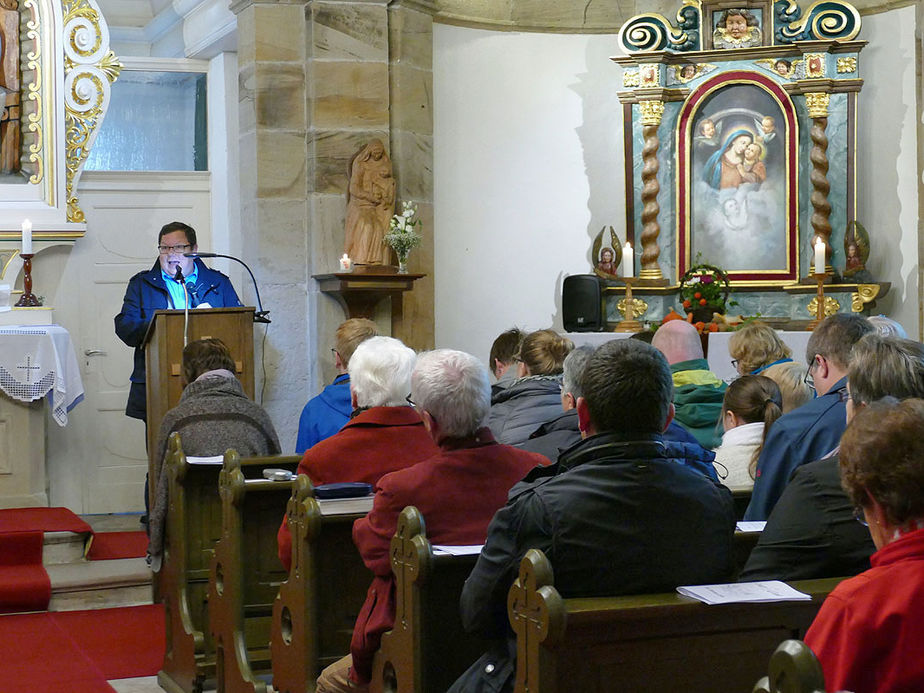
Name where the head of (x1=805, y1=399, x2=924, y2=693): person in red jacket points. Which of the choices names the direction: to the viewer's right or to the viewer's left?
to the viewer's left

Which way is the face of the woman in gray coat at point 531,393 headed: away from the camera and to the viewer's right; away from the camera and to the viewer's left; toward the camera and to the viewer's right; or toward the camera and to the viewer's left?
away from the camera and to the viewer's left

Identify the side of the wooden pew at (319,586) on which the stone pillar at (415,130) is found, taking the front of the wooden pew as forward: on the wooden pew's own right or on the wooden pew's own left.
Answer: on the wooden pew's own right

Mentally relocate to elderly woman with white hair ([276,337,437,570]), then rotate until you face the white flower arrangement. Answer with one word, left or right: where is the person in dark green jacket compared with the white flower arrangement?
right

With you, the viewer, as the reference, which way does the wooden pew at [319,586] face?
facing away from the viewer and to the left of the viewer

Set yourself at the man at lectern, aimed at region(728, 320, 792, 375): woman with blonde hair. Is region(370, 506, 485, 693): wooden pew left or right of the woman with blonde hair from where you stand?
right

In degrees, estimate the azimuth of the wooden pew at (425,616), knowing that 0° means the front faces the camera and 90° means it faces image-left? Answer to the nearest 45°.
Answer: approximately 135°

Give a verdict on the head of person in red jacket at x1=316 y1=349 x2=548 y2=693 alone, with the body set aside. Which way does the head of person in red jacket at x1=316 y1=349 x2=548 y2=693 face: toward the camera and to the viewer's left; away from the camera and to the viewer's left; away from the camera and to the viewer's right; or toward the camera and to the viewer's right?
away from the camera and to the viewer's left

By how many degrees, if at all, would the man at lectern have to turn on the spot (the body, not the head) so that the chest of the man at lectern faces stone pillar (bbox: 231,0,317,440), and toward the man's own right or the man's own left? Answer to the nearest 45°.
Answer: approximately 135° to the man's own left
